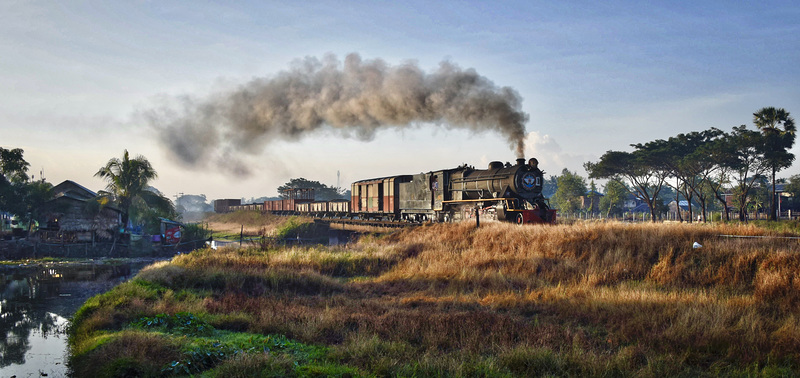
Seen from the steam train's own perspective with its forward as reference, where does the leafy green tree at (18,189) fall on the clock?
The leafy green tree is roughly at 5 o'clock from the steam train.

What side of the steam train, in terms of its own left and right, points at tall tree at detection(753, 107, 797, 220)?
left

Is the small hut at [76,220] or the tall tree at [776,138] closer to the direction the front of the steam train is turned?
the tall tree

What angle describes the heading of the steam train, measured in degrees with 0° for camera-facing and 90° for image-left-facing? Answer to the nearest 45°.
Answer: approximately 315°

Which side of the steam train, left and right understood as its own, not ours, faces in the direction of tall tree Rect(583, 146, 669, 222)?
left

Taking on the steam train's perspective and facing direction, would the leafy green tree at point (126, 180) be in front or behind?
behind

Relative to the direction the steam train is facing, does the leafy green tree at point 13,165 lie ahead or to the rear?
to the rear
